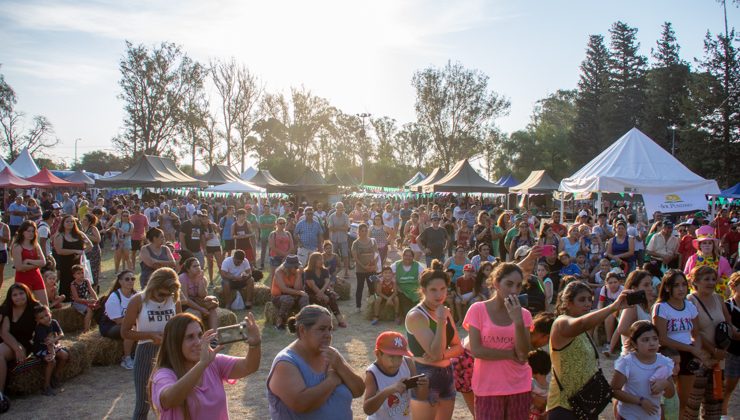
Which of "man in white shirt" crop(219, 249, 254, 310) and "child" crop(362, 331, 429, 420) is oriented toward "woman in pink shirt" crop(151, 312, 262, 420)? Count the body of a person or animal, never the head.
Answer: the man in white shirt

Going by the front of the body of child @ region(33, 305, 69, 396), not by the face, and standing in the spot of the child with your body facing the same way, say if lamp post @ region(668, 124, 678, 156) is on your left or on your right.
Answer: on your left

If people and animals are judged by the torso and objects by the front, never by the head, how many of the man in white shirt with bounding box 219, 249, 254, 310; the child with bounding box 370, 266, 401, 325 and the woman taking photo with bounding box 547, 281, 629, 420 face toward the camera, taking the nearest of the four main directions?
2

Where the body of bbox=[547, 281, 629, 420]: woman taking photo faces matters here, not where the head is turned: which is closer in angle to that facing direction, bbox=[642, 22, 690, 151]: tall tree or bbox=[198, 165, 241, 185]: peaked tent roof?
the tall tree

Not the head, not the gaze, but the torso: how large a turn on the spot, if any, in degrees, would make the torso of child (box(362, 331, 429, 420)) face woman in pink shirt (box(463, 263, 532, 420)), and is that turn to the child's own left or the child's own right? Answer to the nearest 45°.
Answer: approximately 90° to the child's own left

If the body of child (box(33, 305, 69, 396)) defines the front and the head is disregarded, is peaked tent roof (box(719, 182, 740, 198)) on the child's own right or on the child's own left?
on the child's own left

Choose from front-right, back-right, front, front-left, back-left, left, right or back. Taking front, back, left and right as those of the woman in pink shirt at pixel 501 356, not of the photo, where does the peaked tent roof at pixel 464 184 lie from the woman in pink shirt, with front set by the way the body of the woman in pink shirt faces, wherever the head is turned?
back-left

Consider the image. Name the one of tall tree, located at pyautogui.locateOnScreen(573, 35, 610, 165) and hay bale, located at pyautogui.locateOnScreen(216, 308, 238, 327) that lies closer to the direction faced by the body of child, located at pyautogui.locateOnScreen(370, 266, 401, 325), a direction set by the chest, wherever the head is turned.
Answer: the hay bale

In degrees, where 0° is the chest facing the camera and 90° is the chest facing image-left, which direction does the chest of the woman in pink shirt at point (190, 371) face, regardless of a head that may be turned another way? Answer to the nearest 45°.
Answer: approximately 315°

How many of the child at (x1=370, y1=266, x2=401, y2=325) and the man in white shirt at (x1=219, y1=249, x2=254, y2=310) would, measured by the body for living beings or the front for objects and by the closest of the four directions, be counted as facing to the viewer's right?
0

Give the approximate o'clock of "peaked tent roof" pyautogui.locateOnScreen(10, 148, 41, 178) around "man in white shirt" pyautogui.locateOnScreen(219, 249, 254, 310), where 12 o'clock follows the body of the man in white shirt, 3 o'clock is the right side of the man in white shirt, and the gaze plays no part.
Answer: The peaked tent roof is roughly at 5 o'clock from the man in white shirt.

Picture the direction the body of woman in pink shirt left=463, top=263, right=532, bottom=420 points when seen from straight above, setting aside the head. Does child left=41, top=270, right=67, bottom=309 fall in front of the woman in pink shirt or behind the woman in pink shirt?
behind

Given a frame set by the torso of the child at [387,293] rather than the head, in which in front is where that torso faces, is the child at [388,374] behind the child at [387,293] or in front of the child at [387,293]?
in front

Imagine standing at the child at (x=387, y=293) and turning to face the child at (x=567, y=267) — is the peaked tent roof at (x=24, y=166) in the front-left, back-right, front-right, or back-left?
back-left
